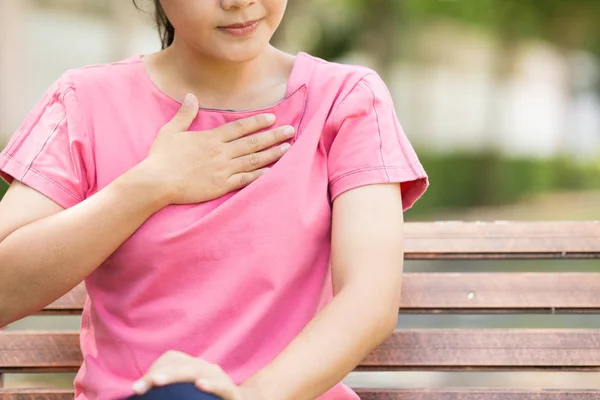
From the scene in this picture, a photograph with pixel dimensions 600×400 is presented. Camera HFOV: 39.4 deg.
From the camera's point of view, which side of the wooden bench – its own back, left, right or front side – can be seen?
front

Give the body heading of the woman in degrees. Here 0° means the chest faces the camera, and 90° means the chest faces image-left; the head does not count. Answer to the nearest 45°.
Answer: approximately 0°
